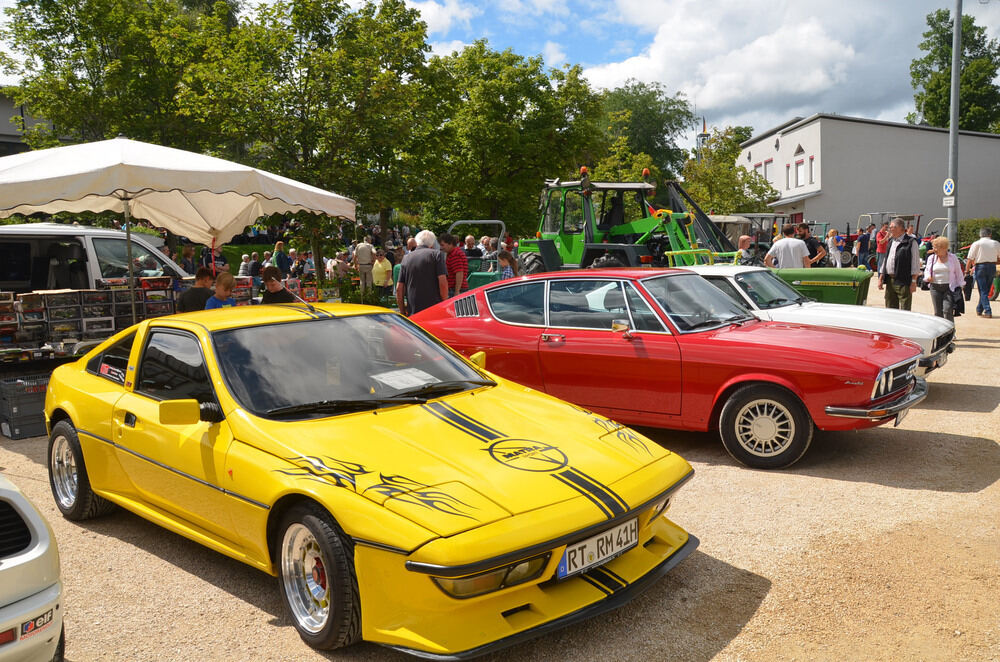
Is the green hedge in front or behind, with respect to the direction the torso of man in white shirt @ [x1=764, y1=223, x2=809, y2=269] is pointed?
in front

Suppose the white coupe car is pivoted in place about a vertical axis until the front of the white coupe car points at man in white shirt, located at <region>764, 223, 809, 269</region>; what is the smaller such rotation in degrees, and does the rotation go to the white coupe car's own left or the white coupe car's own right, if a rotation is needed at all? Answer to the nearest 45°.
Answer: approximately 135° to the white coupe car's own left

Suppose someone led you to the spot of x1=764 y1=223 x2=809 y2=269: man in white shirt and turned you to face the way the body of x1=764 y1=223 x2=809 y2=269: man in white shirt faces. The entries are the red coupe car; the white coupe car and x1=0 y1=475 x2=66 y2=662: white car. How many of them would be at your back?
3

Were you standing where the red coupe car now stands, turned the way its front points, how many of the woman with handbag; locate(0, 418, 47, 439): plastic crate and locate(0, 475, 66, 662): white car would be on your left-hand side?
1

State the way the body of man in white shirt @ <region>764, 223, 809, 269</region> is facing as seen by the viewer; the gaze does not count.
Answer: away from the camera

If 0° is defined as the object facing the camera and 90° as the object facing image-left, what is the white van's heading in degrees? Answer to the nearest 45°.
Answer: approximately 270°

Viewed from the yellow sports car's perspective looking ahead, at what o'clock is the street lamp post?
The street lamp post is roughly at 9 o'clock from the yellow sports car.

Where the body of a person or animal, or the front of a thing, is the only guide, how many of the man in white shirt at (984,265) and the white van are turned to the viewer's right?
1

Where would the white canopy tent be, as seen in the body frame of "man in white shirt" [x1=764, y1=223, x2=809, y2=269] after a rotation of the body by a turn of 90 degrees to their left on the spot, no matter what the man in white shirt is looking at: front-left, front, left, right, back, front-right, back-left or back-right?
front-left
